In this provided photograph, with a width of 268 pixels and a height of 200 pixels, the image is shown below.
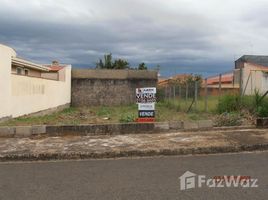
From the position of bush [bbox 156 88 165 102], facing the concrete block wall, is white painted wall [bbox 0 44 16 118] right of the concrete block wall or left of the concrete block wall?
left

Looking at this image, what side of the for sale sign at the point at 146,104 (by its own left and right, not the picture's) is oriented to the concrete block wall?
back

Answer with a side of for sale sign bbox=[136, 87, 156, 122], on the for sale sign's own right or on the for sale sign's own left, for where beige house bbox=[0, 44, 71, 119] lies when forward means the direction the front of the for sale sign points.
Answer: on the for sale sign's own right

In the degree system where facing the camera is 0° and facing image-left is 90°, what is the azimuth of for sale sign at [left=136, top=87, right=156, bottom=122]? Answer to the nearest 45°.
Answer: approximately 0°

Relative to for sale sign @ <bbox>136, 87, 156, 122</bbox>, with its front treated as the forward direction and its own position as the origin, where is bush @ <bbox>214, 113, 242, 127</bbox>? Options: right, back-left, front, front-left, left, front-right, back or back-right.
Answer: left

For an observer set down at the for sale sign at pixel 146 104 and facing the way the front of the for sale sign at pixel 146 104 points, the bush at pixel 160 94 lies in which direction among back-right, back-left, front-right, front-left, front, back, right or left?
back

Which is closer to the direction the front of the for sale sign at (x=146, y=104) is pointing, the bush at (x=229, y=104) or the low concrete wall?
the low concrete wall

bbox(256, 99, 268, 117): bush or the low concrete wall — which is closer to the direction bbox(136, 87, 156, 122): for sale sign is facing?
the low concrete wall

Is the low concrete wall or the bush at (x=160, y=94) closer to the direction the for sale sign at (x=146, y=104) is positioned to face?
the low concrete wall

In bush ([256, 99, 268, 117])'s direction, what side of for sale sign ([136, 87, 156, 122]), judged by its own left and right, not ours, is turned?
left

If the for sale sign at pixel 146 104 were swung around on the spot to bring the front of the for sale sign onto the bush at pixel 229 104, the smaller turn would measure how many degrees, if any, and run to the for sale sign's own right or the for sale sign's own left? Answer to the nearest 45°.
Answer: approximately 135° to the for sale sign's own left
